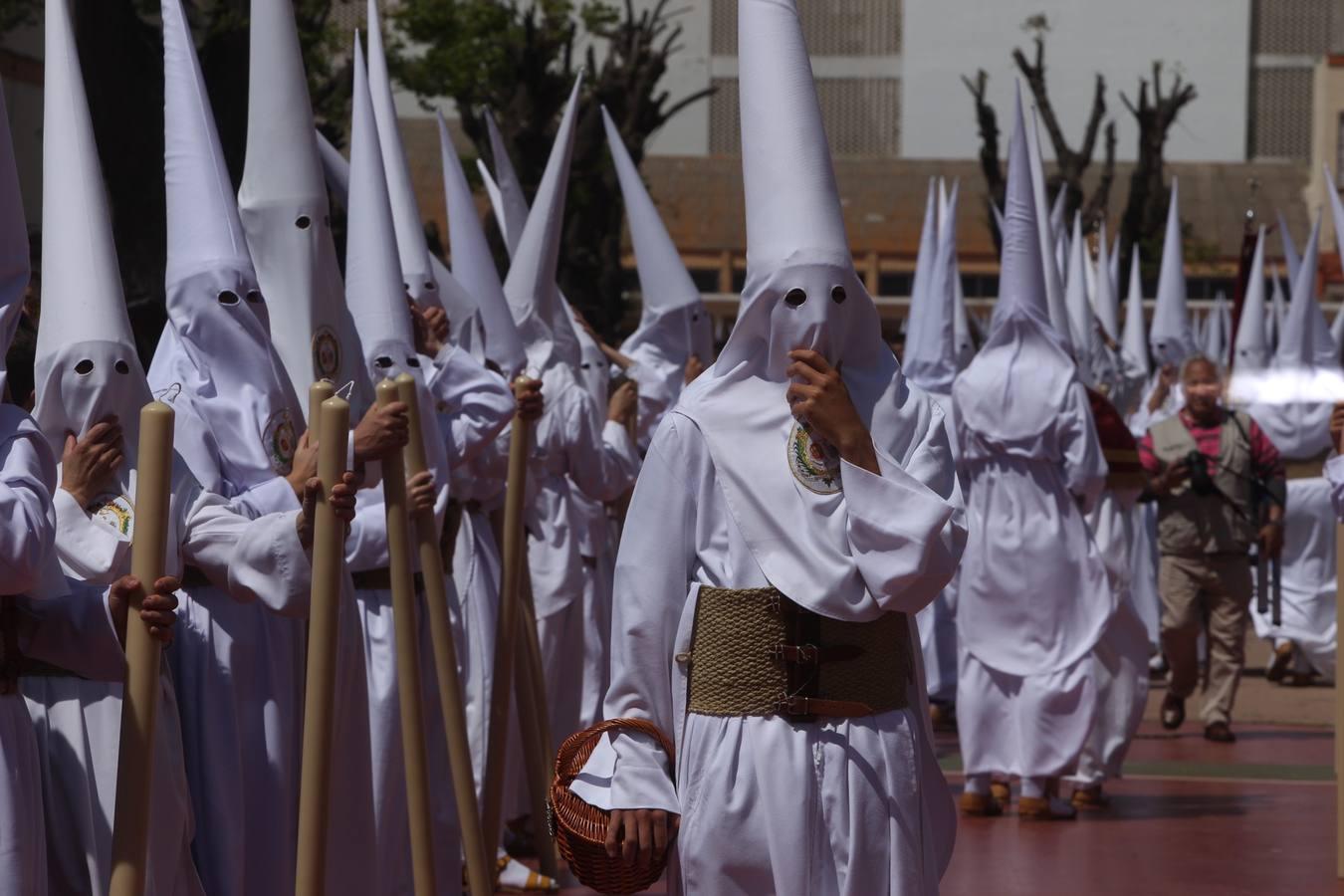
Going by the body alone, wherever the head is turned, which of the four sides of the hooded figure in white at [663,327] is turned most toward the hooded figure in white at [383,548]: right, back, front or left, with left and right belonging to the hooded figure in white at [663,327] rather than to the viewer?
right

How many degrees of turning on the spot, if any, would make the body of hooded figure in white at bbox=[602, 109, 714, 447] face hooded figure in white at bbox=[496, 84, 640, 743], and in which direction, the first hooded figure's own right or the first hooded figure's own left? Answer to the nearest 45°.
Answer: approximately 90° to the first hooded figure's own right

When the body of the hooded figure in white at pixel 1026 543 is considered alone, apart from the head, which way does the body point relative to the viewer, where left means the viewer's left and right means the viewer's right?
facing away from the viewer

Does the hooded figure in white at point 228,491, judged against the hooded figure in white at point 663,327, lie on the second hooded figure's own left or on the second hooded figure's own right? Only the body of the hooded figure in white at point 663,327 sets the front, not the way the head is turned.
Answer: on the second hooded figure's own right

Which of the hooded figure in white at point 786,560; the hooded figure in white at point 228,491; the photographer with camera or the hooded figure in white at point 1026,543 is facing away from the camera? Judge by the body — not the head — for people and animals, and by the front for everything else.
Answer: the hooded figure in white at point 1026,543

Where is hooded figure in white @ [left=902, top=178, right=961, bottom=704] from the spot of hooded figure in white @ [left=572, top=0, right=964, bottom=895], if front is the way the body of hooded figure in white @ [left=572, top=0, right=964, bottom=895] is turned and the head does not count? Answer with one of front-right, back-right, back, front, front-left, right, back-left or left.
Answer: back

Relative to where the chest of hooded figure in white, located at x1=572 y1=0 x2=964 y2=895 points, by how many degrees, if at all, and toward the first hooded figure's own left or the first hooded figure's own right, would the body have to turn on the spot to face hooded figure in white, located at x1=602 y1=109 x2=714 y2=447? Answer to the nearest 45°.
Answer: approximately 180°
